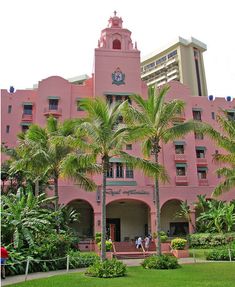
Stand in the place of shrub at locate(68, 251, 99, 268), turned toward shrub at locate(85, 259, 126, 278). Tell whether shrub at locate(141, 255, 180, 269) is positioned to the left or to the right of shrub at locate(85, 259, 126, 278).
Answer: left

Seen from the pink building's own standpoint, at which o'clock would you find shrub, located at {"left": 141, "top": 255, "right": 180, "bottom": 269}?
The shrub is roughly at 12 o'clock from the pink building.

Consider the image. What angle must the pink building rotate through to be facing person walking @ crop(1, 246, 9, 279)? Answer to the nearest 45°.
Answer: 0° — it already faces them

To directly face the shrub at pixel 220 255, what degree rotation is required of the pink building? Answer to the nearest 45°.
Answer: approximately 45° to its left

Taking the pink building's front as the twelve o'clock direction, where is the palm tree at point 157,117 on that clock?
The palm tree is roughly at 12 o'clock from the pink building.

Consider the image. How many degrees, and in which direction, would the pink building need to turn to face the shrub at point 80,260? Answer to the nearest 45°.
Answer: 0° — it already faces it

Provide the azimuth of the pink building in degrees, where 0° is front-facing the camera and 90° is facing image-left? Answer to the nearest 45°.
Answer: approximately 0°
